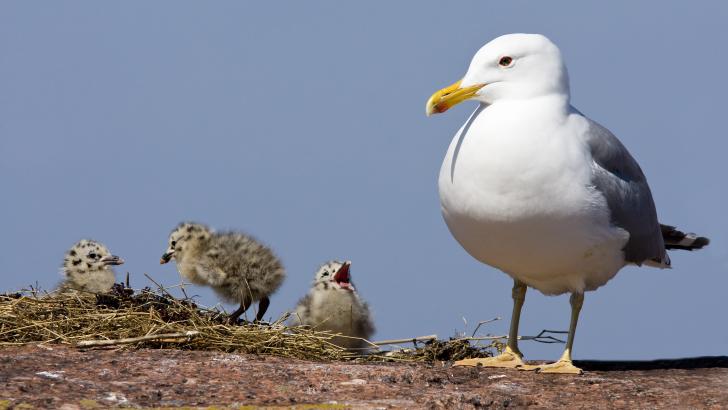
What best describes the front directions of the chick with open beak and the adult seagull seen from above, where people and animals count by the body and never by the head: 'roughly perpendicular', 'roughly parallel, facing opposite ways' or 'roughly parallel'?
roughly perpendicular

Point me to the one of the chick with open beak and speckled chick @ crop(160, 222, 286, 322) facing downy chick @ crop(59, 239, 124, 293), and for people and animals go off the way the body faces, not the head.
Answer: the speckled chick

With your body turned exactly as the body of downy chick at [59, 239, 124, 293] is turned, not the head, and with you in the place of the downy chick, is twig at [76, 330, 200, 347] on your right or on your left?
on your right

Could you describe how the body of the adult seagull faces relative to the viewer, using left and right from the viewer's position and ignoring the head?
facing the viewer and to the left of the viewer

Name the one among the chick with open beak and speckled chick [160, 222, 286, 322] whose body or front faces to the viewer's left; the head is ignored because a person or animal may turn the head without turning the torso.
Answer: the speckled chick

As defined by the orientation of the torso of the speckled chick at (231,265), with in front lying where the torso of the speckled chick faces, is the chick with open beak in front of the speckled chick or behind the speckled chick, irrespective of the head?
behind

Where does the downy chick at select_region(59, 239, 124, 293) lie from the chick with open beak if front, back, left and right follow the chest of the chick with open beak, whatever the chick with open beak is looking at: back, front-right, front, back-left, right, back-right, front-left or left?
back-right

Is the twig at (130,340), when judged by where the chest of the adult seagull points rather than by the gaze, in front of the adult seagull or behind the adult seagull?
in front

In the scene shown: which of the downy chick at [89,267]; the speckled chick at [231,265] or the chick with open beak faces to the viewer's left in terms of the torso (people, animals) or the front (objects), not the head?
the speckled chick

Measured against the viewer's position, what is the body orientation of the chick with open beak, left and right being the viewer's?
facing the viewer and to the right of the viewer

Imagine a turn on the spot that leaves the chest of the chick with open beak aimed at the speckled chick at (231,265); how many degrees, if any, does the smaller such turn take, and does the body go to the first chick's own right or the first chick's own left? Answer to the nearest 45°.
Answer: approximately 135° to the first chick's own right

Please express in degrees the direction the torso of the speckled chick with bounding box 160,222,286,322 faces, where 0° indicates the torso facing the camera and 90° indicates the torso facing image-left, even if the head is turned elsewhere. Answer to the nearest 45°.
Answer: approximately 90°

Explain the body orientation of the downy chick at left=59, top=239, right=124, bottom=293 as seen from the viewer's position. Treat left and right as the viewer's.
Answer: facing to the right of the viewer
